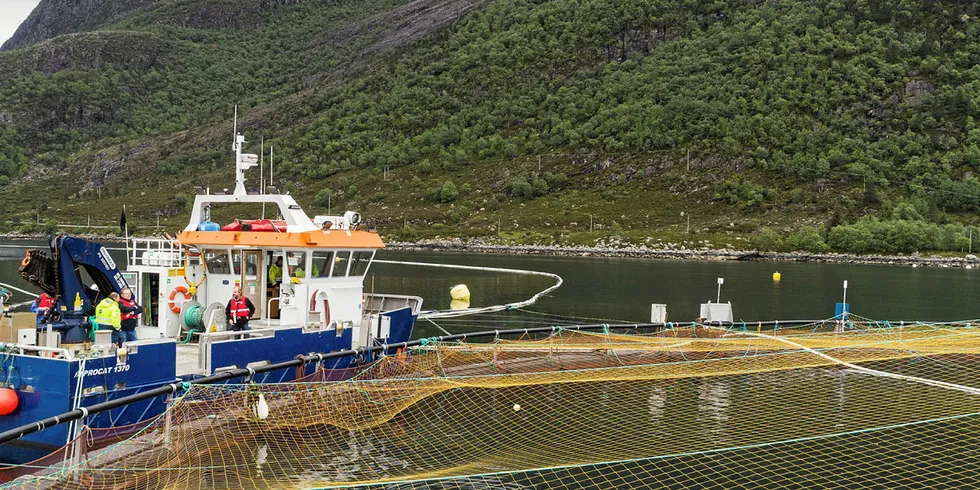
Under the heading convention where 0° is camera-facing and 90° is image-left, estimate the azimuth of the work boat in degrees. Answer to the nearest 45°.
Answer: approximately 225°

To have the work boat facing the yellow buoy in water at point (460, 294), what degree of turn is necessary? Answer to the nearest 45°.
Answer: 0° — it already faces it

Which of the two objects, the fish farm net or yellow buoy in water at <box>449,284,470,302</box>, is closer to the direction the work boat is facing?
the yellow buoy in water
